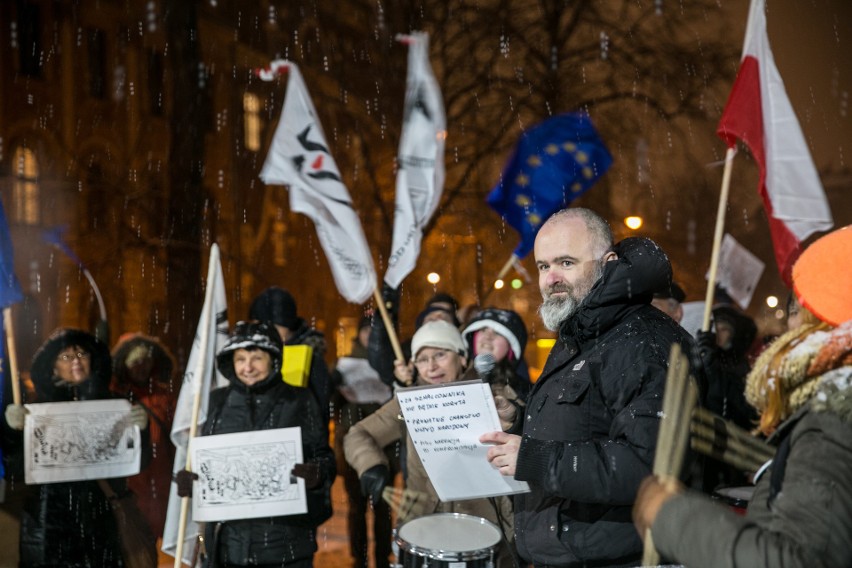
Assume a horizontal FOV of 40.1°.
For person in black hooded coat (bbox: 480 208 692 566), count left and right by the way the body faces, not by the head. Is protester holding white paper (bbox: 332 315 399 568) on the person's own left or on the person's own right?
on the person's own right

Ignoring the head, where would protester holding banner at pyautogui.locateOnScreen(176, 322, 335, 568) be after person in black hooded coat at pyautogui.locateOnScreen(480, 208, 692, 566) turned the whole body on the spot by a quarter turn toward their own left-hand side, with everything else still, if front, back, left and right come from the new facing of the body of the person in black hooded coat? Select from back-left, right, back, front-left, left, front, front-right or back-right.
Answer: back

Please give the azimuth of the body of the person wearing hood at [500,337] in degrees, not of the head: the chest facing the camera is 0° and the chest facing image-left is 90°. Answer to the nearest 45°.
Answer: approximately 45°

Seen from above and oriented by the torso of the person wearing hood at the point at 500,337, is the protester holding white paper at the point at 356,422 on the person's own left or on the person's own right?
on the person's own right

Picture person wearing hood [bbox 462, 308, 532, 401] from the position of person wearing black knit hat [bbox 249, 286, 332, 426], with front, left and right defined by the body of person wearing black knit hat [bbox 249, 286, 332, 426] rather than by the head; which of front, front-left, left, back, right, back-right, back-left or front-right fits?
back-left
